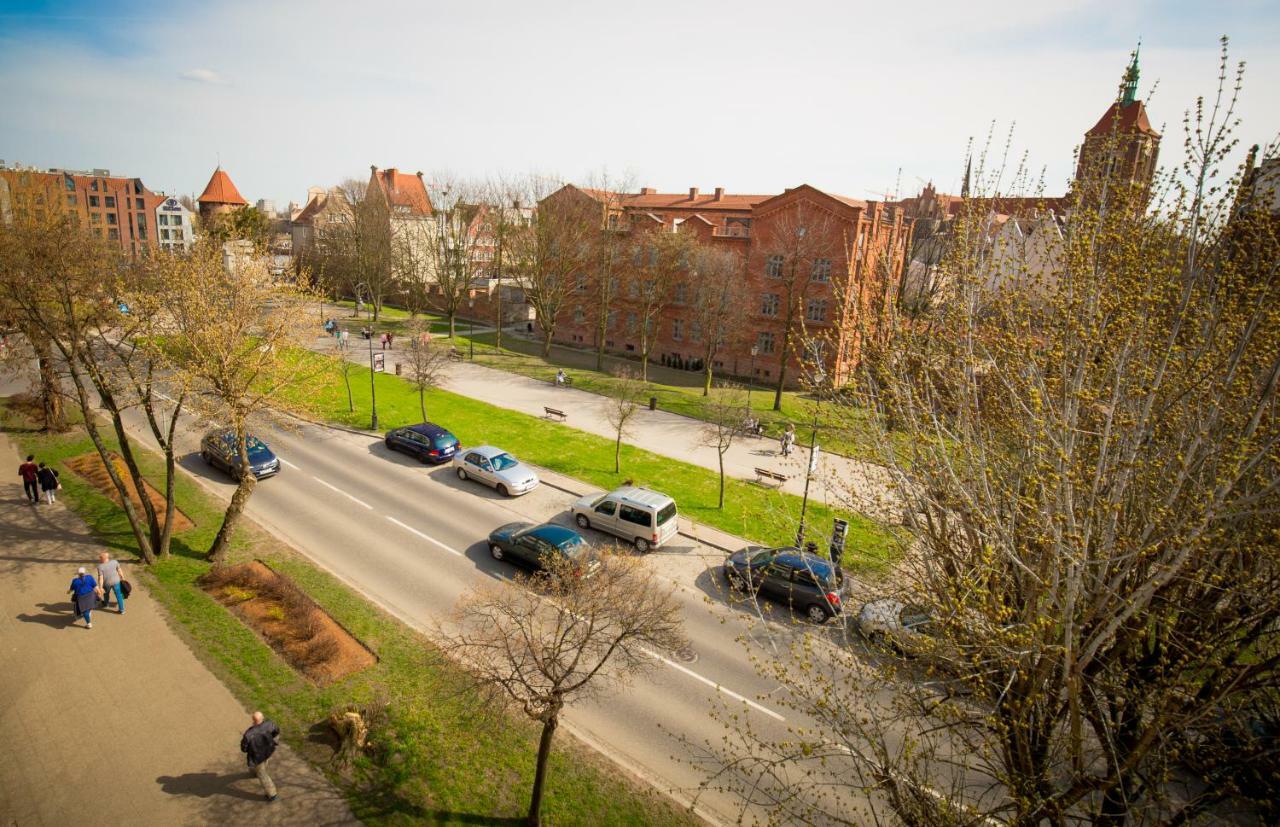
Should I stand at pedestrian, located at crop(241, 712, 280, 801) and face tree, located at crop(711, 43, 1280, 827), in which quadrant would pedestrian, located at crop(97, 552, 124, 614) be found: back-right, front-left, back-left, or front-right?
back-left

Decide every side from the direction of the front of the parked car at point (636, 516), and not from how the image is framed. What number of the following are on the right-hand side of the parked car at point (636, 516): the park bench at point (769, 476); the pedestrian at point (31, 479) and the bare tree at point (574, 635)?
1

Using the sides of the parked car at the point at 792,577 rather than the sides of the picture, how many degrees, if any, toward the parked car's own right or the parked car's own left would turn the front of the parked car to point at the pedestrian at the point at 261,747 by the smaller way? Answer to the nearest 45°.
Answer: approximately 90° to the parked car's own left

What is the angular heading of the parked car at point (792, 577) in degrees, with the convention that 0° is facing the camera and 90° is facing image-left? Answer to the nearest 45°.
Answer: approximately 135°

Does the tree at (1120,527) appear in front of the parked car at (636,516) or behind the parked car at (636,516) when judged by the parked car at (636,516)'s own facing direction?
behind

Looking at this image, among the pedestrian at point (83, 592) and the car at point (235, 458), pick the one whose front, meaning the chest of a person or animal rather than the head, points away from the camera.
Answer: the pedestrian

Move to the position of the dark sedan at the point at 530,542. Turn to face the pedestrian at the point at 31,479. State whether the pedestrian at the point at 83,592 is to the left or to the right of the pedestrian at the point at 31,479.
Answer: left

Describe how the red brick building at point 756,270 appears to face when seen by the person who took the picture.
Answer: facing the viewer and to the left of the viewer

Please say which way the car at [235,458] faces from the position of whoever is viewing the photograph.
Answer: facing the viewer and to the right of the viewer

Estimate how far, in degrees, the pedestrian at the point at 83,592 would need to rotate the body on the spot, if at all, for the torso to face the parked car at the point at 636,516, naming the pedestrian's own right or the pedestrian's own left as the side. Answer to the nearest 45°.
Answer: approximately 90° to the pedestrian's own right

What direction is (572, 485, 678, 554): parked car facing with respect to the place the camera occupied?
facing away from the viewer and to the left of the viewer

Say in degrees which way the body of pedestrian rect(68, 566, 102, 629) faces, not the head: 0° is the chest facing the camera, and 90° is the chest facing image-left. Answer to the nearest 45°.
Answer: approximately 180°

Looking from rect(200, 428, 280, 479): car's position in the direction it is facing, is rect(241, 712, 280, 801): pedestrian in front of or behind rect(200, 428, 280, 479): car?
in front
